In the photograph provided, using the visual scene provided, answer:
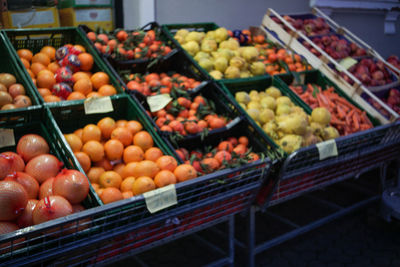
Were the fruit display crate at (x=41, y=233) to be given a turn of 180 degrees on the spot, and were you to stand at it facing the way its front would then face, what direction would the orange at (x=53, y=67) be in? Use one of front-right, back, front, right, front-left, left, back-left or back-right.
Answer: front-right

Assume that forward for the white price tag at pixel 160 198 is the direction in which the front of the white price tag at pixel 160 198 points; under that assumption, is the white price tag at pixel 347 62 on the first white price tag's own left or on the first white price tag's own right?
on the first white price tag's own left

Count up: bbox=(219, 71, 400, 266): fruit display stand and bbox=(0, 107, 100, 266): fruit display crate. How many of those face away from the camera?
0

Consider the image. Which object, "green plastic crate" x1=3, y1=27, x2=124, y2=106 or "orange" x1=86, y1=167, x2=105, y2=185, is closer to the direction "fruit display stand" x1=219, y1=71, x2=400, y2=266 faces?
the orange

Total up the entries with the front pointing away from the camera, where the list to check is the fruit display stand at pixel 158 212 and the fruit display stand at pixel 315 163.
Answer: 0

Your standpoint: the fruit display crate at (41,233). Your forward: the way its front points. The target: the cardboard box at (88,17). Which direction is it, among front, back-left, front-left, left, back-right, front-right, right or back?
back-left

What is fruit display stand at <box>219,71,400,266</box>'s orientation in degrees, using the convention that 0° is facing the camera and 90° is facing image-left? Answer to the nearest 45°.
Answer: approximately 315°
